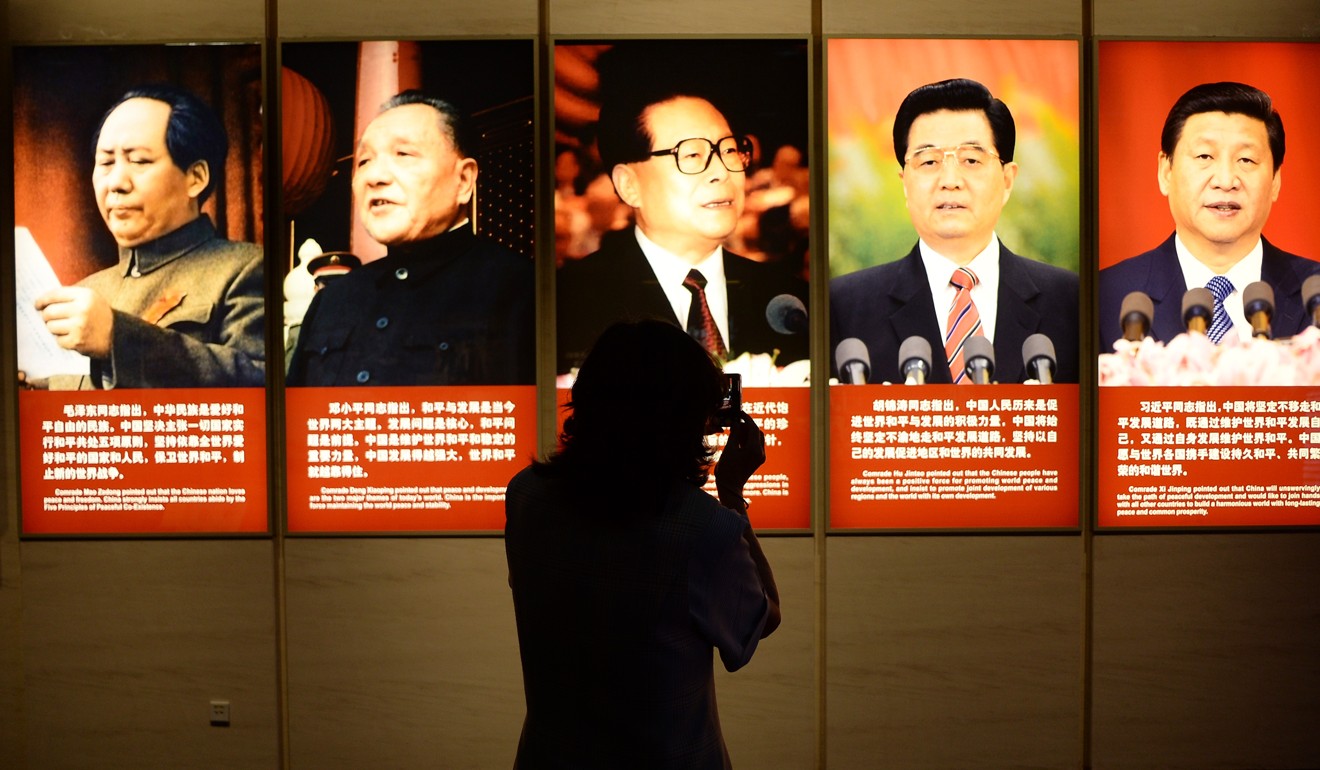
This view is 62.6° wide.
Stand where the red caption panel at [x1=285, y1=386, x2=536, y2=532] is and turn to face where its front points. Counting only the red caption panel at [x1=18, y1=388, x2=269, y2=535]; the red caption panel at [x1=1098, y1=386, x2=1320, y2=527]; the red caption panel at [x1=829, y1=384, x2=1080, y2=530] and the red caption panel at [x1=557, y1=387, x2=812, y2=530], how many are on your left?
3

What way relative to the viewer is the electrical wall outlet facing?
toward the camera

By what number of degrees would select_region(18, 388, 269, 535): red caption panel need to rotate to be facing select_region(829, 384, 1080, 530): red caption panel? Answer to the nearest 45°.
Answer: approximately 45° to its left

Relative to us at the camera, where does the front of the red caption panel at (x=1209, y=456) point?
facing the viewer

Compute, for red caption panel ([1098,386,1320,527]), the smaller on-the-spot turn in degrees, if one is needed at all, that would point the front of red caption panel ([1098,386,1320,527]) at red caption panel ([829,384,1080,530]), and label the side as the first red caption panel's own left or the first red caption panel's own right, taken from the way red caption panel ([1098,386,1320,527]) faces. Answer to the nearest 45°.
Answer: approximately 45° to the first red caption panel's own right

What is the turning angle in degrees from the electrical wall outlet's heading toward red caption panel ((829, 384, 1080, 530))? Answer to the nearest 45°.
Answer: approximately 45° to its left

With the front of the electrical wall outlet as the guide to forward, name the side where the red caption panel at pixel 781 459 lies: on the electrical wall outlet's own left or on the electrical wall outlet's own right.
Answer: on the electrical wall outlet's own left

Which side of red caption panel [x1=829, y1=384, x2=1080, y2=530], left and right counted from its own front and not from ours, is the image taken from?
front

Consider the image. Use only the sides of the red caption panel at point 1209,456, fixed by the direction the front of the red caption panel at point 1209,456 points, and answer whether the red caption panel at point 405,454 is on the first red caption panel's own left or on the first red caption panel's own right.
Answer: on the first red caption panel's own right

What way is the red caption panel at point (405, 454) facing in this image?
toward the camera

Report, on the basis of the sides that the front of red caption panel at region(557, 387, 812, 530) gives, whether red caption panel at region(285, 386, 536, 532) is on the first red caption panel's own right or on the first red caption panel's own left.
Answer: on the first red caption panel's own right
